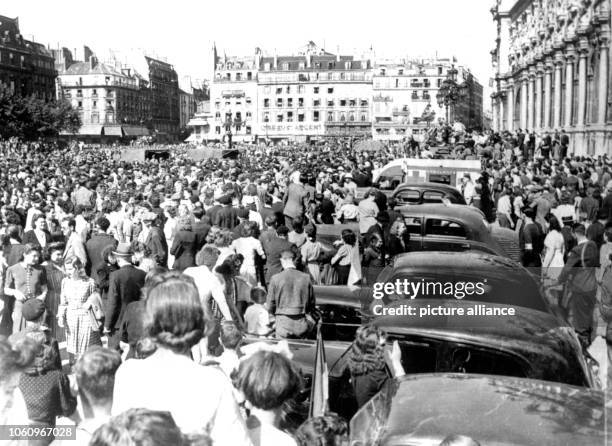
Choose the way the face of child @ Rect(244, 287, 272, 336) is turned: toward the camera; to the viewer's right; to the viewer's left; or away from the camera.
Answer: away from the camera

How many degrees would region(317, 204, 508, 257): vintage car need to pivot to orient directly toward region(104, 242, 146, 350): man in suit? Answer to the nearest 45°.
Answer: approximately 45° to its left

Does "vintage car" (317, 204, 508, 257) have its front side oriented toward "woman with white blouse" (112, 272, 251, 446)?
no

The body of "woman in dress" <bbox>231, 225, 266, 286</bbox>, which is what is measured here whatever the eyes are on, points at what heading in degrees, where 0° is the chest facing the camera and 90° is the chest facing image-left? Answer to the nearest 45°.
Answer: approximately 180°

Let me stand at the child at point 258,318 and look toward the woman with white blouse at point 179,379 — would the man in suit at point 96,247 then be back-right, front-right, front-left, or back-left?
back-right

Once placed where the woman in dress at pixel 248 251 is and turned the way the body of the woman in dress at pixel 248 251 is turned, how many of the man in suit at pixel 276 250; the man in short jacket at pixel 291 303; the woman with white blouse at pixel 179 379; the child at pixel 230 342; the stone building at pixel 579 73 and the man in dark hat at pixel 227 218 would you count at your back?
3

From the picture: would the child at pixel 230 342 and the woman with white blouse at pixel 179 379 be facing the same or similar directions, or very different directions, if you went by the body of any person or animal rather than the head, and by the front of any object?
same or similar directions

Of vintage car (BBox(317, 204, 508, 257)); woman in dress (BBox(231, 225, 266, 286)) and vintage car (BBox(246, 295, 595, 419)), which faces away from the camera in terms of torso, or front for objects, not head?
the woman in dress

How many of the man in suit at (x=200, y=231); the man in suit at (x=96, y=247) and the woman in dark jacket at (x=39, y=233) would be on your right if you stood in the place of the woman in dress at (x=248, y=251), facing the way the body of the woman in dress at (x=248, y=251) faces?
0

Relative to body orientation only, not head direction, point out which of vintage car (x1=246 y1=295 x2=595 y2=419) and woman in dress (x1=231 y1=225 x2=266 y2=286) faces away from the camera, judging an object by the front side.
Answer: the woman in dress

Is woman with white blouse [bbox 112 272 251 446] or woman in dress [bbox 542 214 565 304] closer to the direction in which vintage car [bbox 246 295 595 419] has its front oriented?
the woman with white blouse

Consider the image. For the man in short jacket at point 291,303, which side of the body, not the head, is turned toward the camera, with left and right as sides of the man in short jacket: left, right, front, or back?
back

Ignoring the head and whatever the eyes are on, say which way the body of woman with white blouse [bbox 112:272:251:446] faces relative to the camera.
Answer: away from the camera

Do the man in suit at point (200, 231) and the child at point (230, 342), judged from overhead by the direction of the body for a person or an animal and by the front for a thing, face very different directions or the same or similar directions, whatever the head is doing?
same or similar directions

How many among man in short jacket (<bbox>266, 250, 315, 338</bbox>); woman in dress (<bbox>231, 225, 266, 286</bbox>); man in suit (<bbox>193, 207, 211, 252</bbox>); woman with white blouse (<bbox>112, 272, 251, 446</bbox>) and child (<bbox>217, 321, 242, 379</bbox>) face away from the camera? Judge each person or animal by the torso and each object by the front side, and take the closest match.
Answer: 5

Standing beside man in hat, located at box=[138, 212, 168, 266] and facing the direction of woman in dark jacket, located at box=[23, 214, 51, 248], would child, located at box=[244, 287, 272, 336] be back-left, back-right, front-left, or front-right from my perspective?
back-left

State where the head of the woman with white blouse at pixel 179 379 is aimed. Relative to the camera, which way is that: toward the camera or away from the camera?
away from the camera
